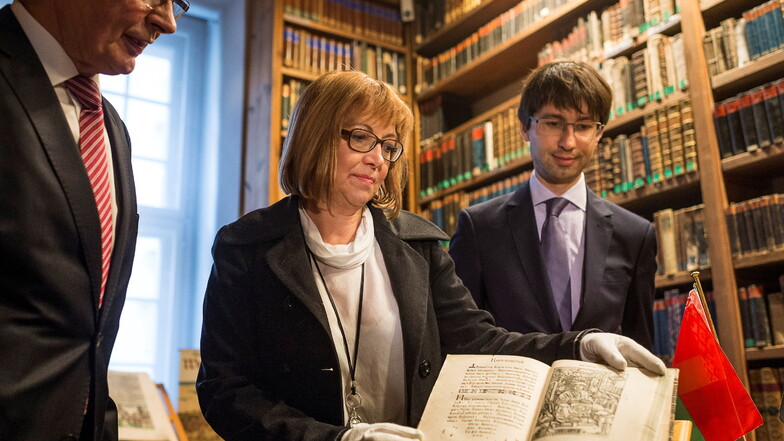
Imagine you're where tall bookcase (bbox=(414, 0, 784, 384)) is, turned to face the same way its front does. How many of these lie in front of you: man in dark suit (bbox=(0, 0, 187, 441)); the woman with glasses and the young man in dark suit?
3

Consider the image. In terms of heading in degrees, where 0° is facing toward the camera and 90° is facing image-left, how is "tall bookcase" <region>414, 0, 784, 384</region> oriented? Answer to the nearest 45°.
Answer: approximately 45°

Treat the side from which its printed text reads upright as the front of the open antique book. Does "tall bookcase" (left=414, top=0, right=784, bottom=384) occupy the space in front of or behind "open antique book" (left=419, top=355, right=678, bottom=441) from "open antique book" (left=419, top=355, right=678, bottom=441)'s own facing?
behind

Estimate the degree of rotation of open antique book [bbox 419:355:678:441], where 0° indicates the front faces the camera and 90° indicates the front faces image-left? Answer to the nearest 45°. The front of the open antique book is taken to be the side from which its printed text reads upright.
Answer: approximately 0°

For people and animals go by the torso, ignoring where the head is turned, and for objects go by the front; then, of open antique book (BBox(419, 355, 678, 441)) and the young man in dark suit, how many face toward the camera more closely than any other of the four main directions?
2

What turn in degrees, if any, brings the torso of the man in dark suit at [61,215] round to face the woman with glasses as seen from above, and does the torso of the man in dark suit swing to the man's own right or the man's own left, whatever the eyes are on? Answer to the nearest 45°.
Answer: approximately 45° to the man's own left

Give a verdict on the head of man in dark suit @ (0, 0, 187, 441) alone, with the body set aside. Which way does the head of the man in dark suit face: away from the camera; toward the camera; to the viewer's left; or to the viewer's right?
to the viewer's right

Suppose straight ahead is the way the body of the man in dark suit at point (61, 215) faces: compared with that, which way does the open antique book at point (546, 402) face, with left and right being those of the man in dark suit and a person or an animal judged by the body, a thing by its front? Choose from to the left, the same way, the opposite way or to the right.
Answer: to the right

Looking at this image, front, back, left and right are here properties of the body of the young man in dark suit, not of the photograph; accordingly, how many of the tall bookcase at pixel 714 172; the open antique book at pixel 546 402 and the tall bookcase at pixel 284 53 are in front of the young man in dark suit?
1

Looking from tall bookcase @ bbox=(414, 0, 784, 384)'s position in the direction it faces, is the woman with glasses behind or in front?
in front

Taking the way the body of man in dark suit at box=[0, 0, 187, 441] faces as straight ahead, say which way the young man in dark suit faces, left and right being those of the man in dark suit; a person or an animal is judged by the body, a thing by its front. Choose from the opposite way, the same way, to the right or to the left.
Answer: to the right

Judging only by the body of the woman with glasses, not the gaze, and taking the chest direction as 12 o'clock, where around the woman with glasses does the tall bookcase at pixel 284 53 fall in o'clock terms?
The tall bookcase is roughly at 7 o'clock from the woman with glasses.
